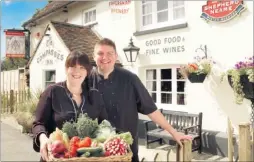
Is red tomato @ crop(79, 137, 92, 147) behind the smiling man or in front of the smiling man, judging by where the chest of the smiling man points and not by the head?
in front

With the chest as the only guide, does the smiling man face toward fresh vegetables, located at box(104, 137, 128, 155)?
yes

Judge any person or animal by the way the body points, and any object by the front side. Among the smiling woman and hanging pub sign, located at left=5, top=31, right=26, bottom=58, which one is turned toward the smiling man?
the hanging pub sign

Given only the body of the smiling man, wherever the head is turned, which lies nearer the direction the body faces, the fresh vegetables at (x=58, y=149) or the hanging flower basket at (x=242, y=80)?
the fresh vegetables

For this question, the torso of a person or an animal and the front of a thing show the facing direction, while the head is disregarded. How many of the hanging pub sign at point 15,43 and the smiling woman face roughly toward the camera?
2

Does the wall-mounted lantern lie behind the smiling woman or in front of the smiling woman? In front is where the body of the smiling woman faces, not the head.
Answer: behind

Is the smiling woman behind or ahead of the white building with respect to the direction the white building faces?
ahead
